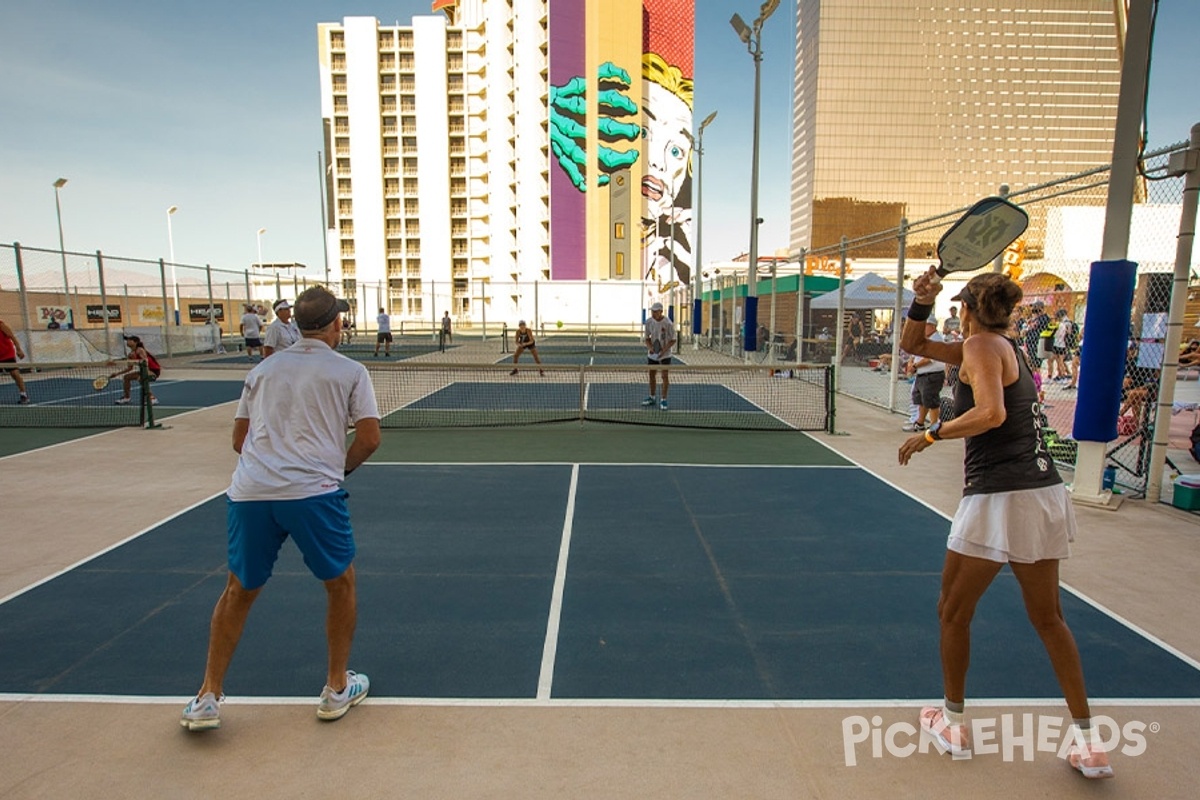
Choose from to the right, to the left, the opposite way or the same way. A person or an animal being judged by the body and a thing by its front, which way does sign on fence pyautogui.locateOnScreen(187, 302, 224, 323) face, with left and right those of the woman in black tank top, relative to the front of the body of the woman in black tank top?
the opposite way

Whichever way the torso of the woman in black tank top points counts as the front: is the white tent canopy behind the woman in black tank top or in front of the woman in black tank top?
in front

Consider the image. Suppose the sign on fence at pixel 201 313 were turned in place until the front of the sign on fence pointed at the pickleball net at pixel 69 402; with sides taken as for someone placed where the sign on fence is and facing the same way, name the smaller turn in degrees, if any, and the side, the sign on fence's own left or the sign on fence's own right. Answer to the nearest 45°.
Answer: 0° — it already faces it

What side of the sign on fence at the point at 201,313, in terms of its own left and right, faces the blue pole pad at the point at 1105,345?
front

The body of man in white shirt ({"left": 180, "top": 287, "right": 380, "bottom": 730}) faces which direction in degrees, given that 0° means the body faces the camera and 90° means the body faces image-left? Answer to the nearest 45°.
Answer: approximately 225°

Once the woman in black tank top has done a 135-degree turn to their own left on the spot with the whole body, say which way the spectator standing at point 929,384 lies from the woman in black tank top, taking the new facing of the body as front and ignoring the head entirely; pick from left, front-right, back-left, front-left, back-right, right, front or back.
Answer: back

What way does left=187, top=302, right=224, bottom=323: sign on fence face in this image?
toward the camera

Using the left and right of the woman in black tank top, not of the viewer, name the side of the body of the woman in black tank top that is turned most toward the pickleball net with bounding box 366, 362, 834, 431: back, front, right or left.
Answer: front

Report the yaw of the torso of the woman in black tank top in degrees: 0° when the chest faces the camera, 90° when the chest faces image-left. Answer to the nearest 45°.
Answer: approximately 135°

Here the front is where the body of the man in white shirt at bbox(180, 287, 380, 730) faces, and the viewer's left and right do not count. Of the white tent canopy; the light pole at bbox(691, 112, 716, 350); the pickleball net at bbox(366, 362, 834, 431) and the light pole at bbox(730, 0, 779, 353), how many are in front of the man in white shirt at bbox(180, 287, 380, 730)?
4

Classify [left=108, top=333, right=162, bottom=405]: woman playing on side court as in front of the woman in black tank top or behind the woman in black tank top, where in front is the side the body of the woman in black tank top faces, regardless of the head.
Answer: in front

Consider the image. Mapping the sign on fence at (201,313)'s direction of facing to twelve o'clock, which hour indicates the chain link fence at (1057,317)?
The chain link fence is roughly at 11 o'clock from the sign on fence.

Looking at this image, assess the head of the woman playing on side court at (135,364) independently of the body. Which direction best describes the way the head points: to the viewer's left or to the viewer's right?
to the viewer's left

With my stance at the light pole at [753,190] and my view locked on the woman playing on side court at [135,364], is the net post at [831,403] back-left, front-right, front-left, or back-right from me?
front-left

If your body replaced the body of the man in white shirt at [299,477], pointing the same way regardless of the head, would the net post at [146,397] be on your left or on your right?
on your left

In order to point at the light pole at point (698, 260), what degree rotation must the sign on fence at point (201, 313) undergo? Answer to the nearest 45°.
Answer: approximately 45° to its left

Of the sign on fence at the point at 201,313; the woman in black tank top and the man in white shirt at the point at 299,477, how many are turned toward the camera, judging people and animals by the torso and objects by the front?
1
